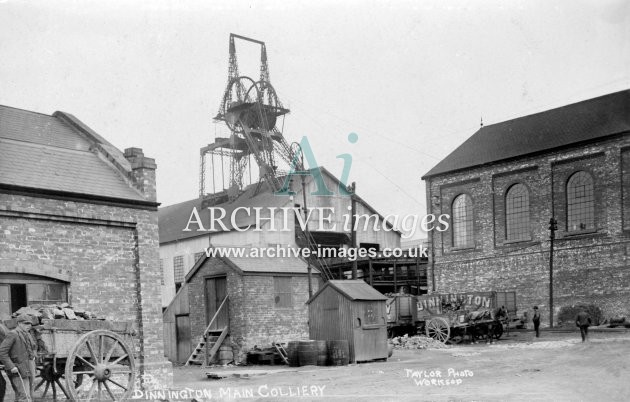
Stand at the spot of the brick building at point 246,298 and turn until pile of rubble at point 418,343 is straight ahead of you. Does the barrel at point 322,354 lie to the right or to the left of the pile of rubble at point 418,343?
right

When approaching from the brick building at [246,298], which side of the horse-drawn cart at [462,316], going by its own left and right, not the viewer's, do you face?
back

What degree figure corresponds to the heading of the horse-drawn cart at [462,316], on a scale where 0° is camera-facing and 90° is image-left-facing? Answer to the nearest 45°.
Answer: approximately 270°

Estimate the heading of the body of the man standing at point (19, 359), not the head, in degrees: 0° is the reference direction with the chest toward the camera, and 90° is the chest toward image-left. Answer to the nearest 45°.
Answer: approximately 315°

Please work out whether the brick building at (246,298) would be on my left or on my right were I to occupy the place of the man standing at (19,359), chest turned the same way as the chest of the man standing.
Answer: on my left

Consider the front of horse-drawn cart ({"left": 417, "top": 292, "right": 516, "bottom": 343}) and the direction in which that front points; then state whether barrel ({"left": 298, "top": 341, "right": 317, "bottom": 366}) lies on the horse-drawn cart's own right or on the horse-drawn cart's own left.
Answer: on the horse-drawn cart's own right
